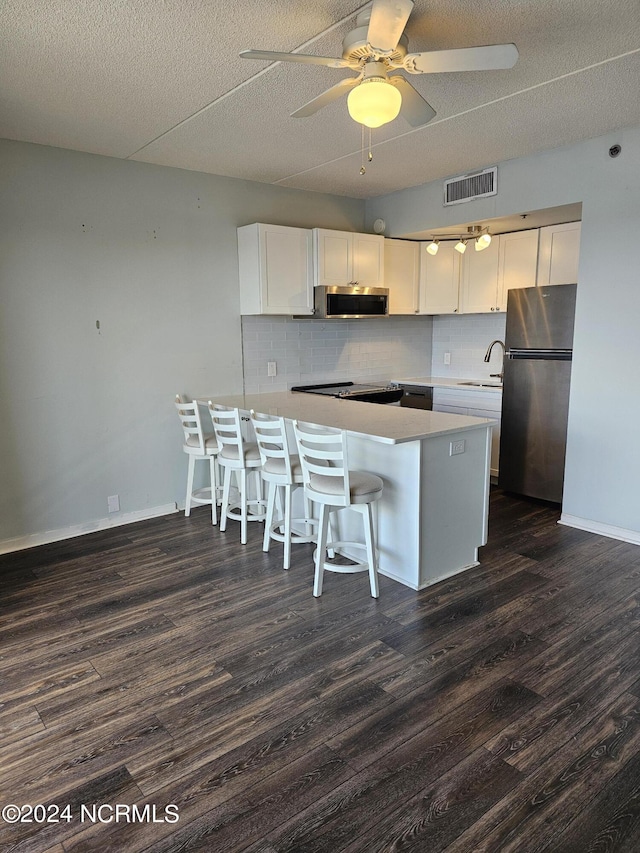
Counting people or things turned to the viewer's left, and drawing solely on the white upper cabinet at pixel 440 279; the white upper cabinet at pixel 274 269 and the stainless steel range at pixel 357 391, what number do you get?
0

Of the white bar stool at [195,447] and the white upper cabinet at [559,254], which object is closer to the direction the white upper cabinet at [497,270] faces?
the white bar stool

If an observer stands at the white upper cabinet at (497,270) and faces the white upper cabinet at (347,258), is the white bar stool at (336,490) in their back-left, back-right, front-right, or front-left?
front-left

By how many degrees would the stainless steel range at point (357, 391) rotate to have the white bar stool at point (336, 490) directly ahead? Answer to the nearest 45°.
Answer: approximately 45° to its right

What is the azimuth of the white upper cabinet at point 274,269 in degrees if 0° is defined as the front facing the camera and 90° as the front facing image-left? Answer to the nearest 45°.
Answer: approximately 315°

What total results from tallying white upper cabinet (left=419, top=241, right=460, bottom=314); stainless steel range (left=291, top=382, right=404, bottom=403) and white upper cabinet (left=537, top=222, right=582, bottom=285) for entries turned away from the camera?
0

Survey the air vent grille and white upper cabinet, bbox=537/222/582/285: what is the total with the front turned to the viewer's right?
0

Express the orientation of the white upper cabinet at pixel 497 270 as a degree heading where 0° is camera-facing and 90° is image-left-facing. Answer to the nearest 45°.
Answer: approximately 45°

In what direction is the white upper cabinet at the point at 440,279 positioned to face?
toward the camera

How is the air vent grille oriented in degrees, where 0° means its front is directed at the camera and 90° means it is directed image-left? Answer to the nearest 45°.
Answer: approximately 45°

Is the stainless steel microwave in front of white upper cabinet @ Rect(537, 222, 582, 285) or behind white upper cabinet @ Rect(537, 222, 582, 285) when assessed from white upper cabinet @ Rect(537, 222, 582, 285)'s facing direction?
in front

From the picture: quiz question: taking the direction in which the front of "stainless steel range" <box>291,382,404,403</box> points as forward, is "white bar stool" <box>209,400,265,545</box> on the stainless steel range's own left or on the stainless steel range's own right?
on the stainless steel range's own right

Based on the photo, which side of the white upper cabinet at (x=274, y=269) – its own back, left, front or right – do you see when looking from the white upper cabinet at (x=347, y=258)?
left

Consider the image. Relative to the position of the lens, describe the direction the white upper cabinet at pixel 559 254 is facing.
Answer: facing the viewer and to the left of the viewer

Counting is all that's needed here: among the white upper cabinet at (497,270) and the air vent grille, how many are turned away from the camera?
0

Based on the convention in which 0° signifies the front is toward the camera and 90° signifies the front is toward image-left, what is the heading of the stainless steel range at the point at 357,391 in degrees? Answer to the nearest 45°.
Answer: approximately 315°
